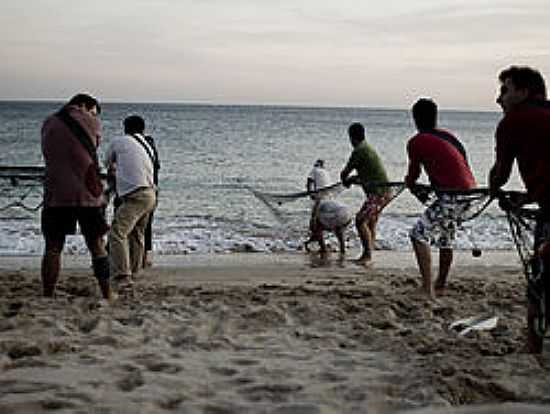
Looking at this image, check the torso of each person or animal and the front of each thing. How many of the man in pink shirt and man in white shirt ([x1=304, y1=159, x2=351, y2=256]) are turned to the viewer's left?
1

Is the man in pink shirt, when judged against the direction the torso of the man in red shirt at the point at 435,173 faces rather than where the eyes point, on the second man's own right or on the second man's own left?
on the second man's own left

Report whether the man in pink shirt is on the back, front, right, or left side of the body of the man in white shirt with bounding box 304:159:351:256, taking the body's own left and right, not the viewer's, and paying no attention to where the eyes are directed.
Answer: left

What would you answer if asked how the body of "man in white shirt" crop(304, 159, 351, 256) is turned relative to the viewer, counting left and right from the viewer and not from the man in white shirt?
facing to the left of the viewer

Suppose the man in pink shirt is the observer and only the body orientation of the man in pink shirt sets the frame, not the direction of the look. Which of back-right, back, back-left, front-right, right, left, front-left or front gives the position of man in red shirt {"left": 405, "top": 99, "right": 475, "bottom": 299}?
front-right

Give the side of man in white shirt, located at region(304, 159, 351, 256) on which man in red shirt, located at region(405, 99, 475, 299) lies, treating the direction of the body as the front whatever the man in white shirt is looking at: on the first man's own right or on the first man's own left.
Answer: on the first man's own left

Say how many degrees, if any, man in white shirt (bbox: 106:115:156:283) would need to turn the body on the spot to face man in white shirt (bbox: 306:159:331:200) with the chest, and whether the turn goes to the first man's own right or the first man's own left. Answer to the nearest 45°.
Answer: approximately 90° to the first man's own right

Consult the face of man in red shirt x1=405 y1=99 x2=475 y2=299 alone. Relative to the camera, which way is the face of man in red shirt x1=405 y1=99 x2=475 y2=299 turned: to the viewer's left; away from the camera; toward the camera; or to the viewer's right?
away from the camera

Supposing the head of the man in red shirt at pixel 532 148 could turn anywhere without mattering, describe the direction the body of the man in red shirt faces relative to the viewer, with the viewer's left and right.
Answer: facing away from the viewer and to the left of the viewer

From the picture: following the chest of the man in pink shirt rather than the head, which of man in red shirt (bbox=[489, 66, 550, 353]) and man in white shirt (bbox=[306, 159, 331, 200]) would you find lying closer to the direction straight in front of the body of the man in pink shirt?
the man in white shirt

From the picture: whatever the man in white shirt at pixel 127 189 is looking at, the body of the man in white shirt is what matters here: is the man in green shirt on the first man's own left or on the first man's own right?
on the first man's own right
